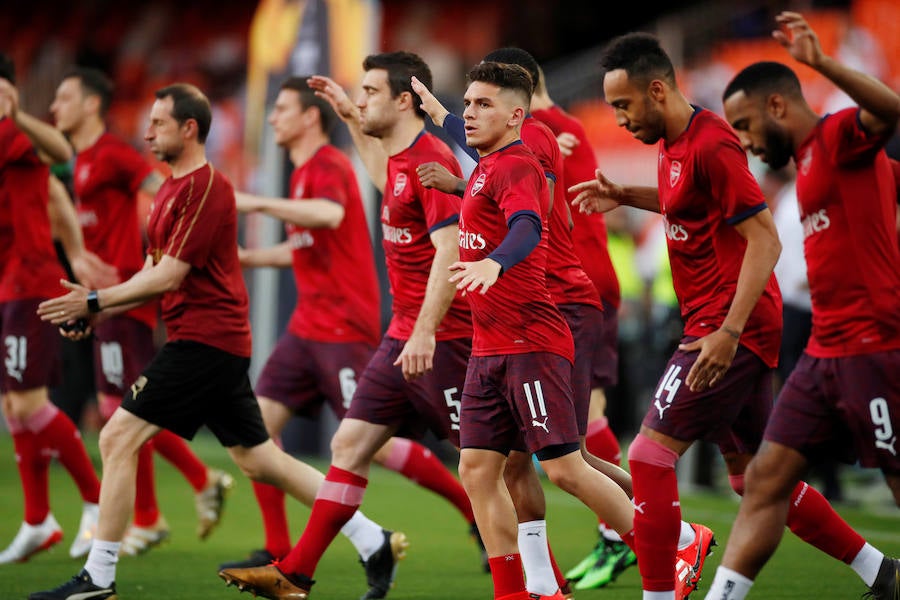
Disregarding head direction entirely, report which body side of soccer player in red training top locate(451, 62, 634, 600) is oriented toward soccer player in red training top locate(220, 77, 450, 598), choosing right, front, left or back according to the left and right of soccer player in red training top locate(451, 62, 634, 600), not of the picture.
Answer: right

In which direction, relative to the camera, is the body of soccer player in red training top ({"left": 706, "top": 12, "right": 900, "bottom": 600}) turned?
to the viewer's left

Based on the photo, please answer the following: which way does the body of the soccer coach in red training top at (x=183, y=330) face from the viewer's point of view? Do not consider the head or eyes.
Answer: to the viewer's left

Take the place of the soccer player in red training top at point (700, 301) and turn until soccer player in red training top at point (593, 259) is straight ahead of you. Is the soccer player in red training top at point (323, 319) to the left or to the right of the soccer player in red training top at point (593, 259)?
left

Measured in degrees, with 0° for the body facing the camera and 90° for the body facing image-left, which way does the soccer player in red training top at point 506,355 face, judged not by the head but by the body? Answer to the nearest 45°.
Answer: approximately 45°

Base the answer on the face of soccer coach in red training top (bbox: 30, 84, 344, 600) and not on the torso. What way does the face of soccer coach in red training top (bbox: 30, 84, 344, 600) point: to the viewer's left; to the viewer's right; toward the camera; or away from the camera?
to the viewer's left

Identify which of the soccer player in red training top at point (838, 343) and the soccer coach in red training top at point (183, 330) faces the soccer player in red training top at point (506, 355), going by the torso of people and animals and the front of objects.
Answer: the soccer player in red training top at point (838, 343)

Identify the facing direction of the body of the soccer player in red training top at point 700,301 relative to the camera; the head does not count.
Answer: to the viewer's left

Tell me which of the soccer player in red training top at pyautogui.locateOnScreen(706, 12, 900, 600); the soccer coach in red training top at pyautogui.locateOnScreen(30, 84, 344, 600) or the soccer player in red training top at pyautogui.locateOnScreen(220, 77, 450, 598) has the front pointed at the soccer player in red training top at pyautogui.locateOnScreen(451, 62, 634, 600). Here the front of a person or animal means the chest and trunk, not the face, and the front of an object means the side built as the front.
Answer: the soccer player in red training top at pyautogui.locateOnScreen(706, 12, 900, 600)

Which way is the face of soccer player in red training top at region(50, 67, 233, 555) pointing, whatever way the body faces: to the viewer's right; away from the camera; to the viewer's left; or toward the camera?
to the viewer's left

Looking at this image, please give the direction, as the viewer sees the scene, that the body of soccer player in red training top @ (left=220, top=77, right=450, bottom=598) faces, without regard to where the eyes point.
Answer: to the viewer's left
